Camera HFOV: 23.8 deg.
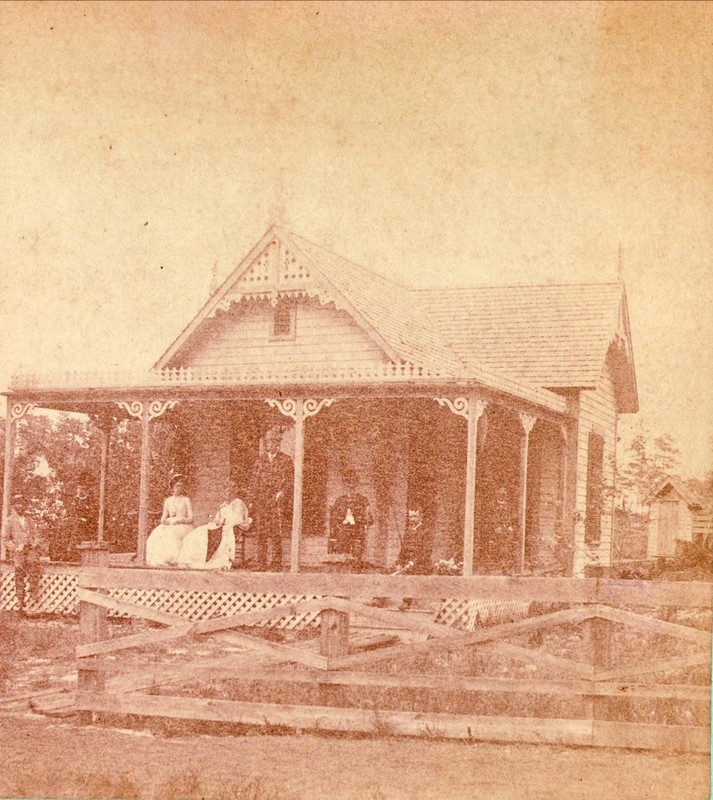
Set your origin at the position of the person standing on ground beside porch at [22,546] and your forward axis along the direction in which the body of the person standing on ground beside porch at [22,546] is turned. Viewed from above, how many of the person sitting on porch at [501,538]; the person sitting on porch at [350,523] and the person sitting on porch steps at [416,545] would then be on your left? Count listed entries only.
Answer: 3

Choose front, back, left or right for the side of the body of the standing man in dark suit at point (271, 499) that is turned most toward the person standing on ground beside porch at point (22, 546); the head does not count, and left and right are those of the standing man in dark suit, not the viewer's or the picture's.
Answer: right

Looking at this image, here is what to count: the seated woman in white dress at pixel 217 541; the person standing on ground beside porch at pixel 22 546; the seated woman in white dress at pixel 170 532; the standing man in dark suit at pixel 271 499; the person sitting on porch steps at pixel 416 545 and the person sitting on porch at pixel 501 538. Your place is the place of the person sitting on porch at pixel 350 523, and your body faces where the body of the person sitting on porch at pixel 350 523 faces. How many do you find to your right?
4

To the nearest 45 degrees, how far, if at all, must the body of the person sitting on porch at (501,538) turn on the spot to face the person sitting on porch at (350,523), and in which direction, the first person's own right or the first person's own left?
approximately 90° to the first person's own right

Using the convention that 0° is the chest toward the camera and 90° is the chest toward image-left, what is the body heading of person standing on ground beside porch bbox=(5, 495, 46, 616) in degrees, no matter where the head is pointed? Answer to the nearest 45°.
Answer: approximately 0°

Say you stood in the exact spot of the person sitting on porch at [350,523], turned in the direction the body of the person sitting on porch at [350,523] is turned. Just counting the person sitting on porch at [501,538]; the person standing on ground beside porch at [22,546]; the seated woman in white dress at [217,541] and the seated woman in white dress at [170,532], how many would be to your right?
3

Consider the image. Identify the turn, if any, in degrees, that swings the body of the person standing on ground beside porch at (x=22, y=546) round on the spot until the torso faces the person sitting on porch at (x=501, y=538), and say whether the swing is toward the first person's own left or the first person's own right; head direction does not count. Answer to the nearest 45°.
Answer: approximately 90° to the first person's own left
